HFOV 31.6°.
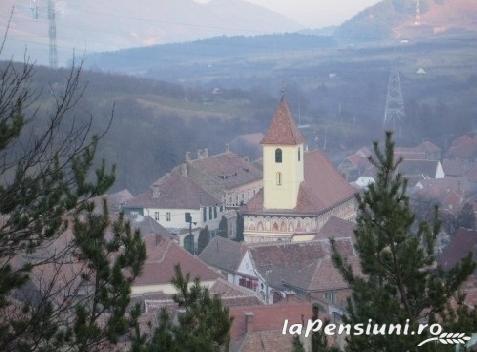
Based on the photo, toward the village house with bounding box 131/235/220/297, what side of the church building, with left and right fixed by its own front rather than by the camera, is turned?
front

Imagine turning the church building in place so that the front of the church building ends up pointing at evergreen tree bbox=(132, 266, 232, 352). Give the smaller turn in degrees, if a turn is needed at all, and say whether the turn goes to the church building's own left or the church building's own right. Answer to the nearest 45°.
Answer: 0° — it already faces it

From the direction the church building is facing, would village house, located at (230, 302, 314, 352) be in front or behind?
in front
